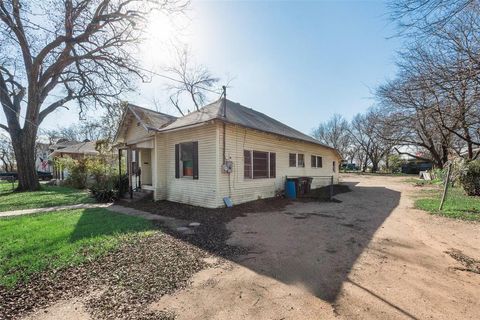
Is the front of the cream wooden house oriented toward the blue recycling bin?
no

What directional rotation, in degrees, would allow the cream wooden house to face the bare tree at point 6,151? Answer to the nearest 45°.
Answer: approximately 90° to its right

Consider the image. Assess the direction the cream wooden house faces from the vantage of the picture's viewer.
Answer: facing the viewer and to the left of the viewer

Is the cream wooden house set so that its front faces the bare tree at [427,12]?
no
